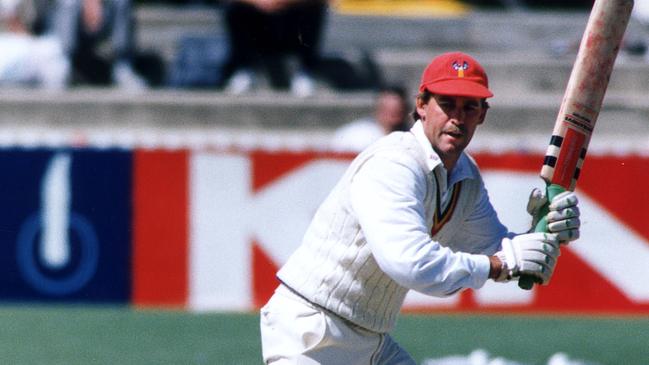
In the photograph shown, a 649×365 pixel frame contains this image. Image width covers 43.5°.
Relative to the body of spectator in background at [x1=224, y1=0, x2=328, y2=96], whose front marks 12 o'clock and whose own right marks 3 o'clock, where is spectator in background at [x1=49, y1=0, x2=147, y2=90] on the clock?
spectator in background at [x1=49, y1=0, x2=147, y2=90] is roughly at 3 o'clock from spectator in background at [x1=224, y1=0, x2=328, y2=96].

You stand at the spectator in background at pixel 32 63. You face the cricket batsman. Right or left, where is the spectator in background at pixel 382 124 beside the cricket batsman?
left

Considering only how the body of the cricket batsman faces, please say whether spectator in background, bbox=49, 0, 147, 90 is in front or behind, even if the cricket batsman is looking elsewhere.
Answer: behind

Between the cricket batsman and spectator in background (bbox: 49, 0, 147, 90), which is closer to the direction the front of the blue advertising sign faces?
the cricket batsman

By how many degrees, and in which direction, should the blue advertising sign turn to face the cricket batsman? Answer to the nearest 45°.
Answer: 0° — it already faces them

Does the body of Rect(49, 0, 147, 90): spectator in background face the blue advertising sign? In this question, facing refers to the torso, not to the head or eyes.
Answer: yes

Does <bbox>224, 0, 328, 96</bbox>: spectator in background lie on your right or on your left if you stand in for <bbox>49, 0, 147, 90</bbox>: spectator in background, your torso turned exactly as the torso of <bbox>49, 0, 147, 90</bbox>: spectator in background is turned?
on your left

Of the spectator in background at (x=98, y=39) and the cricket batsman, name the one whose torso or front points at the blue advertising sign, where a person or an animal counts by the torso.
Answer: the spectator in background

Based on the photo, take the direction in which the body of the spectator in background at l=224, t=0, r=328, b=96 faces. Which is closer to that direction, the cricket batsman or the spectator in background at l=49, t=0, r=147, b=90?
the cricket batsman

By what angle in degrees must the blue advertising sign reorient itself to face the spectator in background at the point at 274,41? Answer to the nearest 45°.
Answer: approximately 135° to its left

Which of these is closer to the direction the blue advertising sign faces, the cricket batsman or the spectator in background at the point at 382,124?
the cricket batsman

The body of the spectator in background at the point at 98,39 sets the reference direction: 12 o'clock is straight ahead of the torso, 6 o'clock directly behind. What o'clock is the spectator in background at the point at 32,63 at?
the spectator in background at the point at 32,63 is roughly at 3 o'clock from the spectator in background at the point at 98,39.

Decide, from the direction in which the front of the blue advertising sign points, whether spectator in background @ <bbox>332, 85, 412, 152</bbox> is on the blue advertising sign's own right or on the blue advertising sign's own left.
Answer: on the blue advertising sign's own left

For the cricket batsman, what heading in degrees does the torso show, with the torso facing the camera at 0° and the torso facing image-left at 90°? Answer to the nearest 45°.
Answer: approximately 315°
